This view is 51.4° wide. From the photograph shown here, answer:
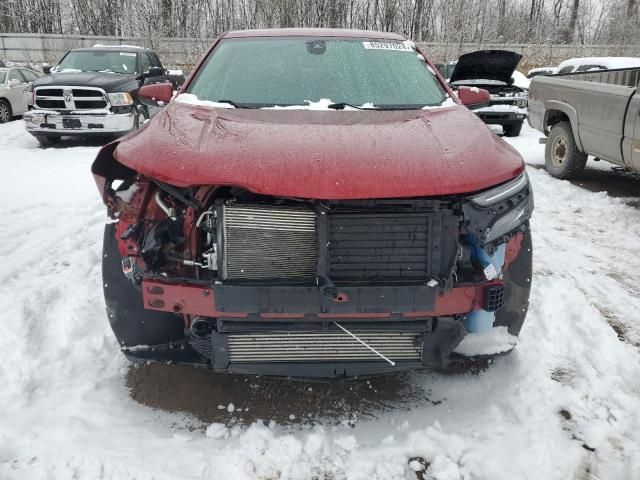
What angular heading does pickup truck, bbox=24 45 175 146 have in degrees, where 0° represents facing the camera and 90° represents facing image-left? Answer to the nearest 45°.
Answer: approximately 45°

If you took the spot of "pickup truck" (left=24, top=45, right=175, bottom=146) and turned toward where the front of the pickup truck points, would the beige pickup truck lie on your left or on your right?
on your left

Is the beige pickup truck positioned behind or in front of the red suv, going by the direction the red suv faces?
behind

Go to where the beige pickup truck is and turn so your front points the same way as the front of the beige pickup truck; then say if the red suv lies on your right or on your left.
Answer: on your right

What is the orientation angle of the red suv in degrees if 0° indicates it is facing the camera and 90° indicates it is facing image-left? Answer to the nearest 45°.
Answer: approximately 0°

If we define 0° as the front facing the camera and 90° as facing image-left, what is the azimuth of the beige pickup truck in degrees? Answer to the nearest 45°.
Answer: approximately 315°

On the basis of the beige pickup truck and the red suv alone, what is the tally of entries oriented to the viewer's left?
0

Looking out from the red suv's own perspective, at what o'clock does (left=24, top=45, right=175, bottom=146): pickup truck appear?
The pickup truck is roughly at 5 o'clock from the red suv.

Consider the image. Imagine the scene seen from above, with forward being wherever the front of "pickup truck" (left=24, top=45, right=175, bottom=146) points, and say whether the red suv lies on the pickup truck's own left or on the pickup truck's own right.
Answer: on the pickup truck's own left
